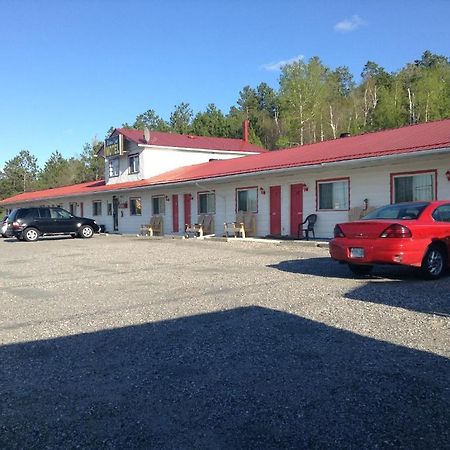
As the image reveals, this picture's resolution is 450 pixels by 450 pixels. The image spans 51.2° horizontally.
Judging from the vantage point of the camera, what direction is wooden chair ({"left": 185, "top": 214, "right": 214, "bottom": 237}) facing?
facing the viewer and to the left of the viewer

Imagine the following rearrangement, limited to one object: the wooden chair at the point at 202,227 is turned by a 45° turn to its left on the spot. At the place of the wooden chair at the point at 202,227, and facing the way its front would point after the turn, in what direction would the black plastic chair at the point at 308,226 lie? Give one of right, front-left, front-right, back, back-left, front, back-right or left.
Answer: front-left

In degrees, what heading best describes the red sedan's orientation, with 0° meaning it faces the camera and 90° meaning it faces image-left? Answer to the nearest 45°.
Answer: approximately 225°

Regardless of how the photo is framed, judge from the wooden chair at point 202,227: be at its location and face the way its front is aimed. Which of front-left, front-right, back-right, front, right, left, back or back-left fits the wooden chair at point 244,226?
left

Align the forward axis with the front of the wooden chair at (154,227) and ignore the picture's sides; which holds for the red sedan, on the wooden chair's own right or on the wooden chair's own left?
on the wooden chair's own left

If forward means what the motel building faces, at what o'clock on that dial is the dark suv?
The dark suv is roughly at 2 o'clock from the motel building.

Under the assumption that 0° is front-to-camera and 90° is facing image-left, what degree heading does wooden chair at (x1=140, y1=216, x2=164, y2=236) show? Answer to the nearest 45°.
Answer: approximately 45°

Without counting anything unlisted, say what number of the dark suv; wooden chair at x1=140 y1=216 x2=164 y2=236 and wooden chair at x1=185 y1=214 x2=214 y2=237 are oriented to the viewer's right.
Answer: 1

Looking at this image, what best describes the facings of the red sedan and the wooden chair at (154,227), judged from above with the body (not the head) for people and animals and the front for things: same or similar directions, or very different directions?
very different directions

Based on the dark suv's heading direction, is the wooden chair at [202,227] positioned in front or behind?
in front

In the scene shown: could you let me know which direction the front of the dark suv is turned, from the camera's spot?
facing to the right of the viewer

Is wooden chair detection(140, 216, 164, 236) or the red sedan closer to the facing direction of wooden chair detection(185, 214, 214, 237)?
the red sedan

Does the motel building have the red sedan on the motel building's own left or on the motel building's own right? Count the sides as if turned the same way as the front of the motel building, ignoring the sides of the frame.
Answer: on the motel building's own left

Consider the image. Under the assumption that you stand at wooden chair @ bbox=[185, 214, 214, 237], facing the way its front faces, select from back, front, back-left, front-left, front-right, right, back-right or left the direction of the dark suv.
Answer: front-right

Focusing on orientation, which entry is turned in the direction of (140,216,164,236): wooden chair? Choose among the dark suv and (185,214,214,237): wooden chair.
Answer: the dark suv

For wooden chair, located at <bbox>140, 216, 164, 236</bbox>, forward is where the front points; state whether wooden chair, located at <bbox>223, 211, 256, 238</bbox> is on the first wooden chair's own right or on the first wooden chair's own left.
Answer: on the first wooden chair's own left

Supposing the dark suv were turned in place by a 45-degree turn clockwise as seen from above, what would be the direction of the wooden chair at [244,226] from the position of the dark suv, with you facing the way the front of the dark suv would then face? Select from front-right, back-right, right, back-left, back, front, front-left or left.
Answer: front

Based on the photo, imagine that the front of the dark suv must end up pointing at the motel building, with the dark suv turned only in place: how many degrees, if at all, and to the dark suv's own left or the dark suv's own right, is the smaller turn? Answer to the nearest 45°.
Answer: approximately 45° to the dark suv's own right

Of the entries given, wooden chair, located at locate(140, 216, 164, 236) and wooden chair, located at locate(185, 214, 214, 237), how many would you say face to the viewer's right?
0

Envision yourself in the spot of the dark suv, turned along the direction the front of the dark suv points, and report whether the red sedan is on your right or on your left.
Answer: on your right

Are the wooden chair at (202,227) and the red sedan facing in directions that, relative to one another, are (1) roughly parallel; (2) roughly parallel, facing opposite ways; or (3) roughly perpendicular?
roughly parallel, facing opposite ways
